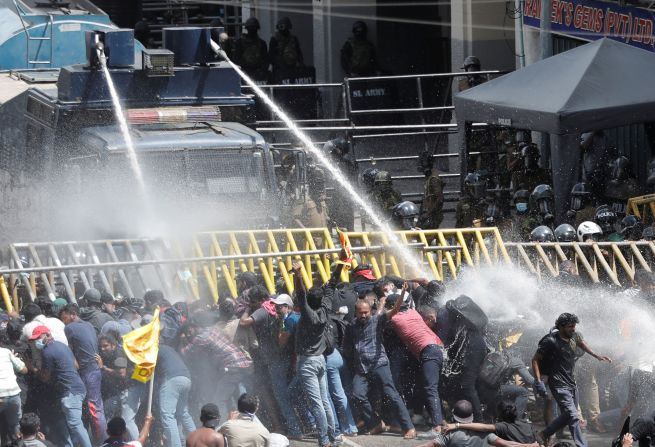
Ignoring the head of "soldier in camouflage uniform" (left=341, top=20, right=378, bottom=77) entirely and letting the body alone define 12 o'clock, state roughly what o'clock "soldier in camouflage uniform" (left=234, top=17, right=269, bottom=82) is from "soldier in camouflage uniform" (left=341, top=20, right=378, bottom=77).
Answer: "soldier in camouflage uniform" (left=234, top=17, right=269, bottom=82) is roughly at 3 o'clock from "soldier in camouflage uniform" (left=341, top=20, right=378, bottom=77).

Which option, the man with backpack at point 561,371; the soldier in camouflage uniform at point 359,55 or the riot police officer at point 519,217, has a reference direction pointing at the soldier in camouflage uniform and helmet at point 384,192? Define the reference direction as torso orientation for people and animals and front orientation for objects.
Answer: the soldier in camouflage uniform

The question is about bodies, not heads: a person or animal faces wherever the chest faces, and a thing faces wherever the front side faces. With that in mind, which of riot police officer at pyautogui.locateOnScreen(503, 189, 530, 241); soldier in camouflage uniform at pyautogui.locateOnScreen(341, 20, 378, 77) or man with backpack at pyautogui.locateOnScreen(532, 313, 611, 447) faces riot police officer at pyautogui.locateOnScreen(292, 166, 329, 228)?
the soldier in camouflage uniform

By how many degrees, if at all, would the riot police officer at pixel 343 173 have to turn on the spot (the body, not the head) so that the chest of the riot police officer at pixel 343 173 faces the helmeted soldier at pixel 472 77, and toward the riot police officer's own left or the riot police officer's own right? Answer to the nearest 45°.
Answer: approximately 180°

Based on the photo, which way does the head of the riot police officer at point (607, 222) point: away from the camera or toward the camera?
toward the camera

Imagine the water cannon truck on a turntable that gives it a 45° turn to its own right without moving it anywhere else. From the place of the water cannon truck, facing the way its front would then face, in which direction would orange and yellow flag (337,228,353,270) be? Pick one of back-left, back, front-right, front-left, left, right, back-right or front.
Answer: front-left

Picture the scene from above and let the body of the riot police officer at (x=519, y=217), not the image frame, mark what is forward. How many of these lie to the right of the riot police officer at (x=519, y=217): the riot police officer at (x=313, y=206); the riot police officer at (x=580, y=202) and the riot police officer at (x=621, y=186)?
1

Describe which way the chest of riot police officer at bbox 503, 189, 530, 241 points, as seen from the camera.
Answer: toward the camera

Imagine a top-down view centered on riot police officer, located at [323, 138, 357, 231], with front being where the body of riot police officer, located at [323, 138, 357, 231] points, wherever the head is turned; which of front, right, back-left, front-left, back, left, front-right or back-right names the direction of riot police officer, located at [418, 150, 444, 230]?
left

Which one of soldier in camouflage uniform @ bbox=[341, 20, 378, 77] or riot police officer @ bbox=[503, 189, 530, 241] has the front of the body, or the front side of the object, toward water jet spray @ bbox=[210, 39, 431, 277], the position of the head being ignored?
the soldier in camouflage uniform

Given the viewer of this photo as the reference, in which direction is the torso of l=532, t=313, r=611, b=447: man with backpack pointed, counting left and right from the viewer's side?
facing the viewer and to the right of the viewer

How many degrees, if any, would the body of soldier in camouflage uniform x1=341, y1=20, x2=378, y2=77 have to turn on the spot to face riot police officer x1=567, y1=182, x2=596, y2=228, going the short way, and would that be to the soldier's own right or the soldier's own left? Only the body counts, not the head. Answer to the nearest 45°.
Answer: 0° — they already face them

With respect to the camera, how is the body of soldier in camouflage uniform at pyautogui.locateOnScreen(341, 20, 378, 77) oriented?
toward the camera

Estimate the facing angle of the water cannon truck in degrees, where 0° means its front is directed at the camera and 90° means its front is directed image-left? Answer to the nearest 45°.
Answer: approximately 315°

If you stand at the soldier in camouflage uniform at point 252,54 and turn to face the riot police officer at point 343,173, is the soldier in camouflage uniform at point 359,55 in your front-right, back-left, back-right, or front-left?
front-left

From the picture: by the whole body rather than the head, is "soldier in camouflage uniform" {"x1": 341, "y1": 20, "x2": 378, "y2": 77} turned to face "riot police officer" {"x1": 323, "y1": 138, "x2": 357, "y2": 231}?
yes

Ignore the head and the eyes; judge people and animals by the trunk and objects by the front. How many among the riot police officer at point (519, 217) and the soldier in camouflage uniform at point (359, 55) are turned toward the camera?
2

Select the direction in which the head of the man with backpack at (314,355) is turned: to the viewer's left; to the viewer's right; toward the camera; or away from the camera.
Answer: away from the camera

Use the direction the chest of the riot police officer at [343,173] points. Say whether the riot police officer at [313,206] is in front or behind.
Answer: in front

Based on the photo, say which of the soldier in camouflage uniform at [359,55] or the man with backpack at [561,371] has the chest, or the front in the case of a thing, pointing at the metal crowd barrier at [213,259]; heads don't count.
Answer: the soldier in camouflage uniform
